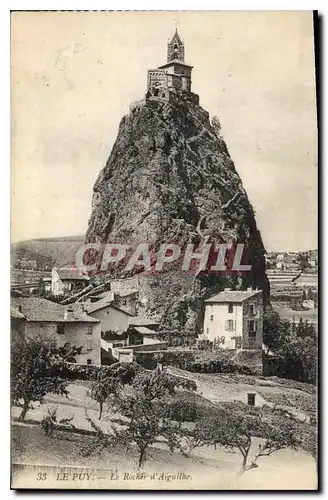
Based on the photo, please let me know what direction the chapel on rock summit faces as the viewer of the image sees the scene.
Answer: facing the viewer and to the left of the viewer
